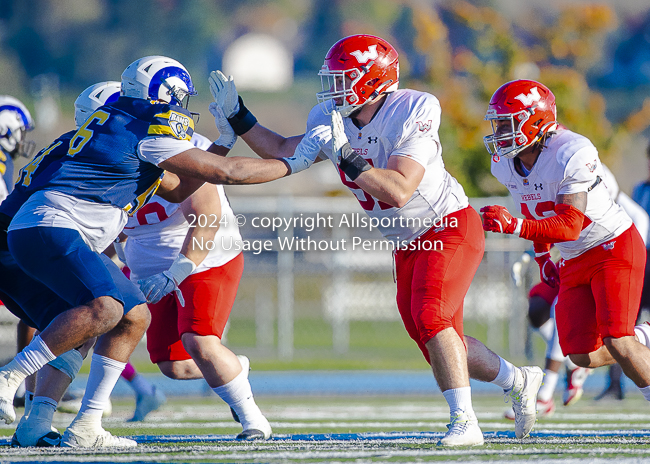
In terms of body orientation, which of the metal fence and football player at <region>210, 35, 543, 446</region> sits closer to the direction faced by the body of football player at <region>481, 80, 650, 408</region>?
the football player

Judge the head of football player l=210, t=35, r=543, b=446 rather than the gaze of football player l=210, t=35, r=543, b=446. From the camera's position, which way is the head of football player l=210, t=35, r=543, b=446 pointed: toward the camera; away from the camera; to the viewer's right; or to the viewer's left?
to the viewer's left

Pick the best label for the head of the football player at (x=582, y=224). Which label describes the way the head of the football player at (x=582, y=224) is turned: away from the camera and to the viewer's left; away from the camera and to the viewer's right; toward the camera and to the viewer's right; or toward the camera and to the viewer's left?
toward the camera and to the viewer's left

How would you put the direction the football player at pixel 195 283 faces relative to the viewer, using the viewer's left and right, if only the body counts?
facing the viewer and to the left of the viewer

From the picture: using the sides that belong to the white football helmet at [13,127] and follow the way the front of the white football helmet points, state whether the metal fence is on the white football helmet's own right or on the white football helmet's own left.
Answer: on the white football helmet's own left

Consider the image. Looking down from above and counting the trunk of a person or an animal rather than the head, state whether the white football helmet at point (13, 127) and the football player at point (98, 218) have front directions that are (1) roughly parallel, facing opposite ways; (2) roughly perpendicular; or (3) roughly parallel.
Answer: roughly parallel

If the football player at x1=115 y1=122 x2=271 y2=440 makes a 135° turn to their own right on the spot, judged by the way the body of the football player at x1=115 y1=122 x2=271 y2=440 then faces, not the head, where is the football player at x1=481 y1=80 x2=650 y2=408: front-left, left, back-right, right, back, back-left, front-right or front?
right

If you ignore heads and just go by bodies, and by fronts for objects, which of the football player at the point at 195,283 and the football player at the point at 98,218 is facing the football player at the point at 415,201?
the football player at the point at 98,218

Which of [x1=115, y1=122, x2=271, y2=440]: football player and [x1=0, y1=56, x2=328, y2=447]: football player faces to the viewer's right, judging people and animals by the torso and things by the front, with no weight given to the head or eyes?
[x1=0, y1=56, x2=328, y2=447]: football player

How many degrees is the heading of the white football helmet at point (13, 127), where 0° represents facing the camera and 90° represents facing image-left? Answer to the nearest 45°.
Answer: approximately 270°
